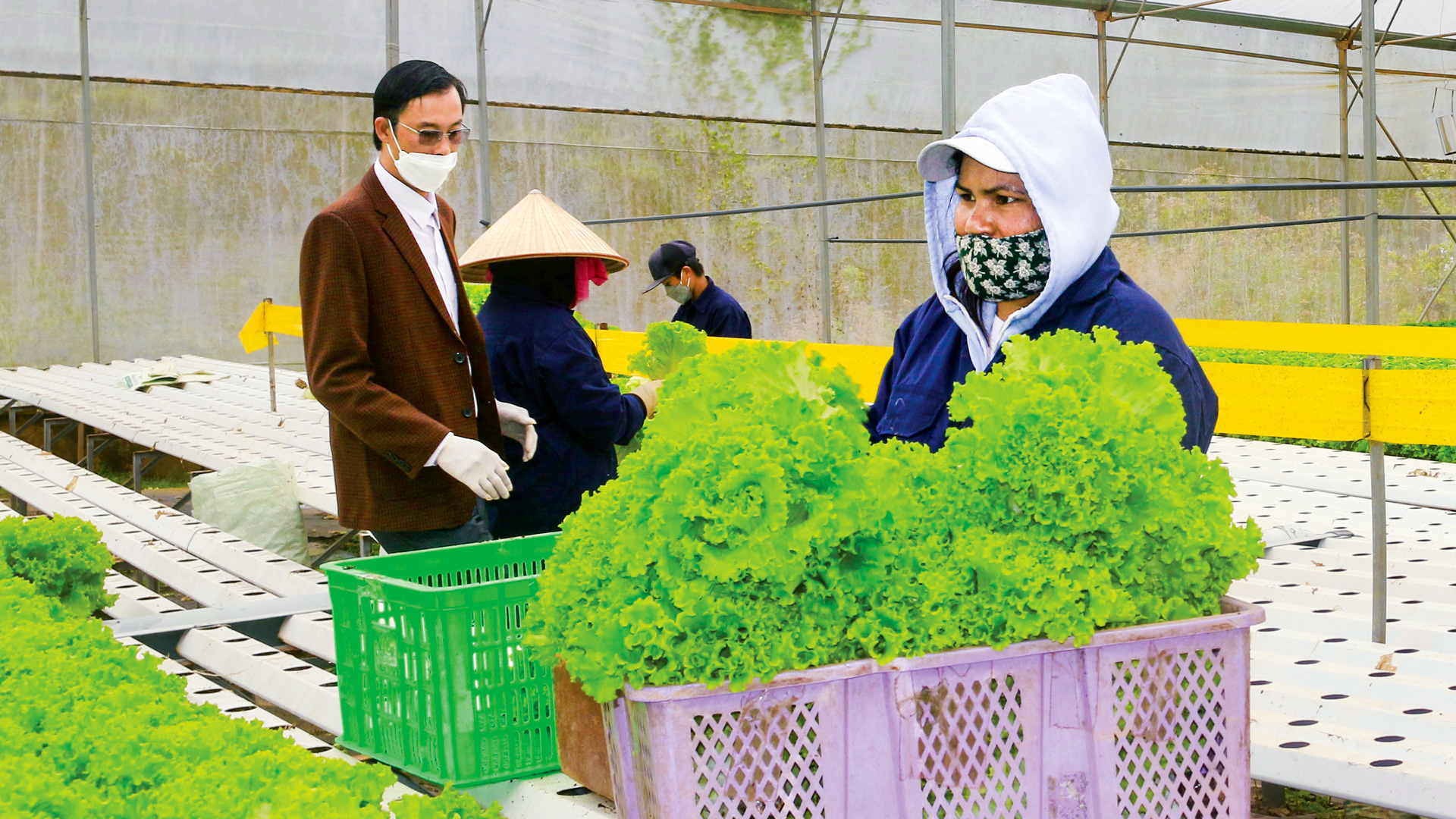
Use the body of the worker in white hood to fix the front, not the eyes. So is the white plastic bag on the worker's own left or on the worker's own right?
on the worker's own right

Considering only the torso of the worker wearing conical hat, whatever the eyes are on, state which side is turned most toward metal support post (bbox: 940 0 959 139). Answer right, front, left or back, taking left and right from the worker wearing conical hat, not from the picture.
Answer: front

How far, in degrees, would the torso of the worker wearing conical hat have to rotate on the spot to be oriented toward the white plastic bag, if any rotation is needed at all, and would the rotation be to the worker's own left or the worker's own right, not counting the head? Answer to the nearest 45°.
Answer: approximately 90° to the worker's own left

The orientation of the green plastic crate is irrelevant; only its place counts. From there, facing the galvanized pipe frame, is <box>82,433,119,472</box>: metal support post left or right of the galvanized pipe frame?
left

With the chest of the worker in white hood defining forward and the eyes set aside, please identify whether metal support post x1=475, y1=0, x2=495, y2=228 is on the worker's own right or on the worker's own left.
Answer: on the worker's own right

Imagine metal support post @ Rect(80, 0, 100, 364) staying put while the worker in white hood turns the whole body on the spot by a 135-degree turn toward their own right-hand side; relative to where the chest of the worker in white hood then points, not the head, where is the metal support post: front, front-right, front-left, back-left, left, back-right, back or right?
front-left

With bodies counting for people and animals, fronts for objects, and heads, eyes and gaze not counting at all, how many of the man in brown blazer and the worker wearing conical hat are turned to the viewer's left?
0

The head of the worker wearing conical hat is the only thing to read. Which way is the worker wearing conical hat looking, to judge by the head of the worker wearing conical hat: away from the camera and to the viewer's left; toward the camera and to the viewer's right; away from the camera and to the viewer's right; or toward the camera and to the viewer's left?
away from the camera and to the viewer's right

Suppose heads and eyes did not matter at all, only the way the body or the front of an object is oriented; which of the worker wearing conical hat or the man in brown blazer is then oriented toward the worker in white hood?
the man in brown blazer

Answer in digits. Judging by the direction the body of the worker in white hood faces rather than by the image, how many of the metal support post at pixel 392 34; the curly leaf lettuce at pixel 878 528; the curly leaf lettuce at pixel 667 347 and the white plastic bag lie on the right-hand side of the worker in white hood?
3

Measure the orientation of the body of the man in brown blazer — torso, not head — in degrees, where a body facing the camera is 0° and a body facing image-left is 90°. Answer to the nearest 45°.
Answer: approximately 315°

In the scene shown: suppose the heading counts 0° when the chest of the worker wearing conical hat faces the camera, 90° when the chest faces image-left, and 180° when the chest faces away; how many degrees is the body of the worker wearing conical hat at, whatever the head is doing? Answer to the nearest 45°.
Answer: approximately 225°

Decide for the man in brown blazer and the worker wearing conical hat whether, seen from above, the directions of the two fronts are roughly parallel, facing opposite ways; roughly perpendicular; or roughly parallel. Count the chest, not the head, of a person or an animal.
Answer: roughly perpendicular
